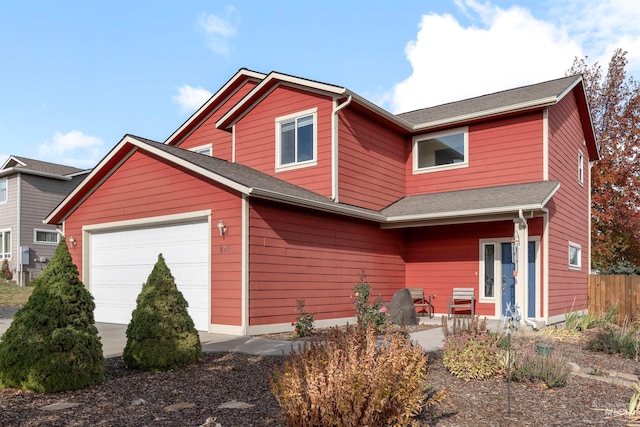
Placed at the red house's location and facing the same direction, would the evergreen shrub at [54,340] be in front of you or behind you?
in front

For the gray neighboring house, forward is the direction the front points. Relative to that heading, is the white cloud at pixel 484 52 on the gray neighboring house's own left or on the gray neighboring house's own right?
on the gray neighboring house's own left

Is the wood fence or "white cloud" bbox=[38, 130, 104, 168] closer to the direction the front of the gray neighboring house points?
the wood fence

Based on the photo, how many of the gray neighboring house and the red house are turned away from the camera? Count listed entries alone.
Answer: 0

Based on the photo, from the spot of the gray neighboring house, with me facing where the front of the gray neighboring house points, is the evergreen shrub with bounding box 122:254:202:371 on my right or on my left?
on my left

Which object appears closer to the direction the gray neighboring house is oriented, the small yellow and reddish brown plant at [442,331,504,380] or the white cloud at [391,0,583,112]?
the small yellow and reddish brown plant

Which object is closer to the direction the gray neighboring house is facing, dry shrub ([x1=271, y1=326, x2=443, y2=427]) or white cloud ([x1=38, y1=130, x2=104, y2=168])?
the dry shrub

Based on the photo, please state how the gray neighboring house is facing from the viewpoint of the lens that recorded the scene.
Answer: facing the viewer and to the left of the viewer

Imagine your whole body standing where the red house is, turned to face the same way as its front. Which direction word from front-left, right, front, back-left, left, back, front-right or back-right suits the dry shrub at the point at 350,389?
front-left
